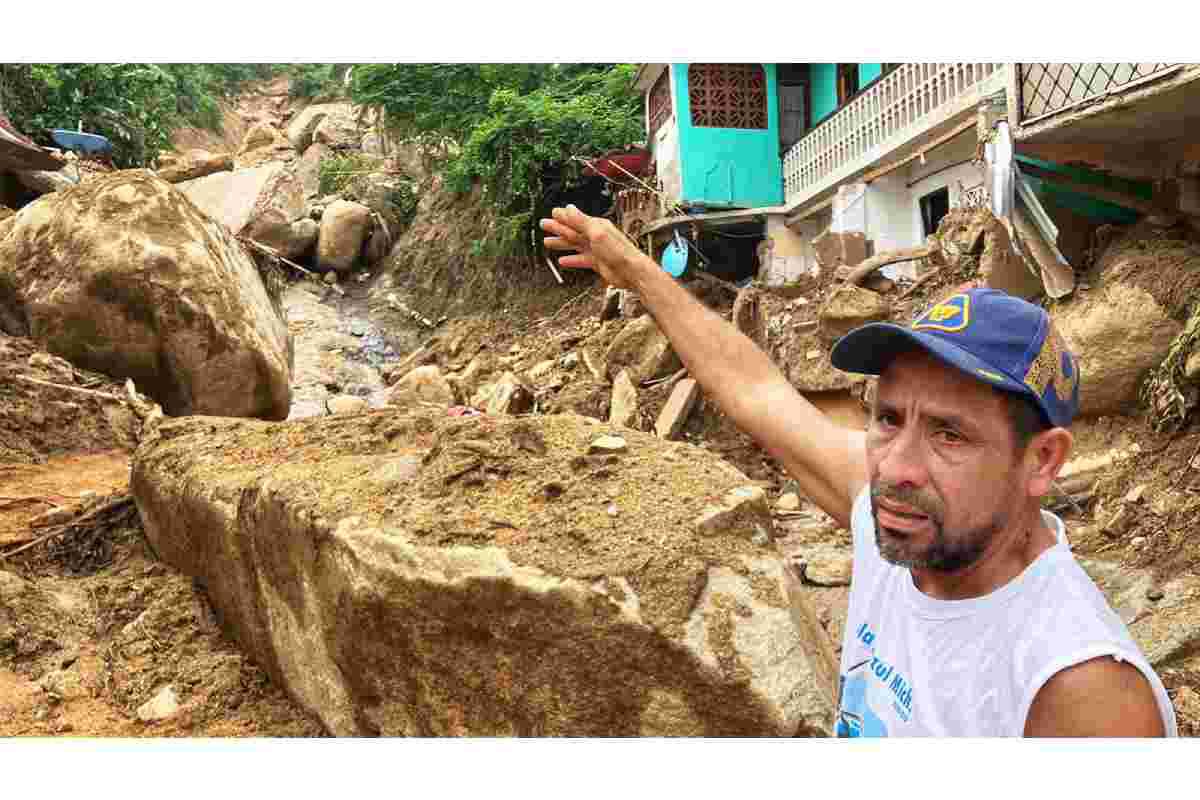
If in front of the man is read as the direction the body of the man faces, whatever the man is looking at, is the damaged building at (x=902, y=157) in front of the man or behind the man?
behind

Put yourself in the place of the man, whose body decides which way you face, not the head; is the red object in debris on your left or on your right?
on your right

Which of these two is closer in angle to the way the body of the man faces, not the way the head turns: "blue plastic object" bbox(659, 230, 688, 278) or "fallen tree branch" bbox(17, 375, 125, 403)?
the fallen tree branch

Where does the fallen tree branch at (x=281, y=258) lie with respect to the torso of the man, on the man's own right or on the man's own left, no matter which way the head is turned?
on the man's own right

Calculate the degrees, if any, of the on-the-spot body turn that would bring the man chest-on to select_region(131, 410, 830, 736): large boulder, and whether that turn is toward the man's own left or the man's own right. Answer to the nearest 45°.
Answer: approximately 90° to the man's own right

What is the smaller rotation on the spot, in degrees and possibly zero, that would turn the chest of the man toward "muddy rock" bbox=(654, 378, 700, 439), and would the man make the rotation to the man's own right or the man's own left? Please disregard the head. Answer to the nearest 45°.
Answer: approximately 135° to the man's own right

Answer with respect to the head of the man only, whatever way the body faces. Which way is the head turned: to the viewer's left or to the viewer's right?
to the viewer's left

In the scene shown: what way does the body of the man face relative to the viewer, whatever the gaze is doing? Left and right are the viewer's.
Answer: facing the viewer and to the left of the viewer

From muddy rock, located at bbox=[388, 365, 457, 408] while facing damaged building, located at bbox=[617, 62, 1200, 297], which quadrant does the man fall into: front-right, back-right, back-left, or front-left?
back-right

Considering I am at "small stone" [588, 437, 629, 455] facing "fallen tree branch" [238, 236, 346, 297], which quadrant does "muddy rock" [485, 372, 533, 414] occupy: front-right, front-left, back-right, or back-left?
front-right

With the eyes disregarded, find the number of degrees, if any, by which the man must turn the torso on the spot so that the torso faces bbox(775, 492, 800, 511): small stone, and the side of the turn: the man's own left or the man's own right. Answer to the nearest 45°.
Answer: approximately 135° to the man's own right

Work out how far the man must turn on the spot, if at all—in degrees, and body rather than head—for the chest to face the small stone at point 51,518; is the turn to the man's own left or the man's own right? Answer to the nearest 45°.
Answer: approximately 90° to the man's own right

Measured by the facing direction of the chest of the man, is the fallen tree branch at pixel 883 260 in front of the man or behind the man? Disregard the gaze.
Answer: behind
